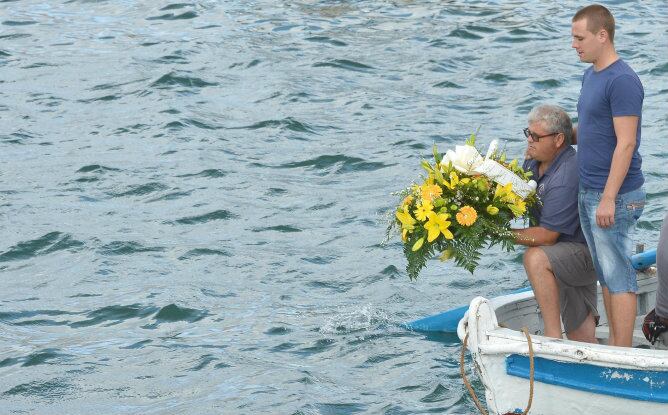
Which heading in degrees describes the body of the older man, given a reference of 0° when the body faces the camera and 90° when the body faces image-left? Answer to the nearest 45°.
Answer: approximately 90°
